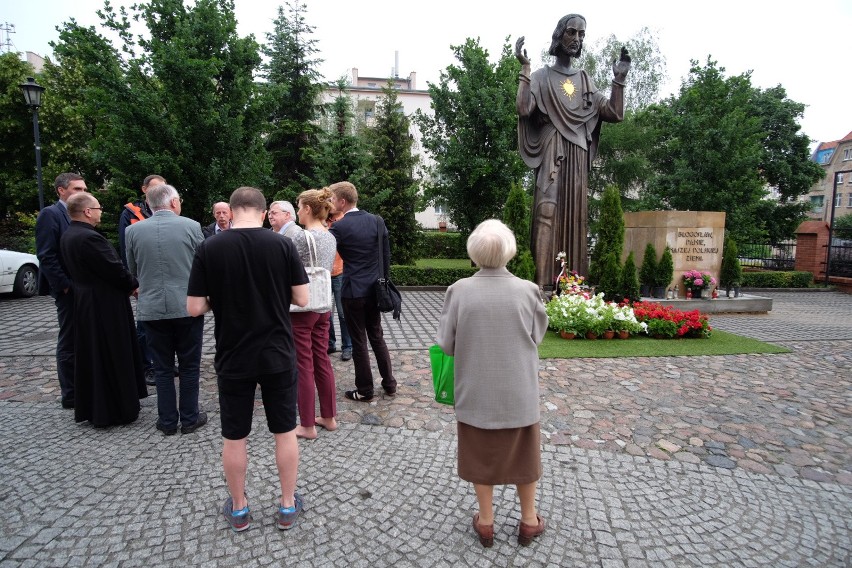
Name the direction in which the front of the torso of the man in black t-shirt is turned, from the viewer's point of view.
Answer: away from the camera

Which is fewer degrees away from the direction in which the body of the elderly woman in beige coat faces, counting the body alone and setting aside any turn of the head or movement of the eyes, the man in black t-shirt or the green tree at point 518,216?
the green tree

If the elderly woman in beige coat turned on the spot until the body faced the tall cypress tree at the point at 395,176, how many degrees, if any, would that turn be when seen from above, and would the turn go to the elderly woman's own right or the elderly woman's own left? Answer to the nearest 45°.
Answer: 0° — they already face it

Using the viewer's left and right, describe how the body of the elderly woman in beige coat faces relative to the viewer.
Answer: facing away from the viewer

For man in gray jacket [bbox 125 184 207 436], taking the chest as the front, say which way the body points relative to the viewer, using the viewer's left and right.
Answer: facing away from the viewer

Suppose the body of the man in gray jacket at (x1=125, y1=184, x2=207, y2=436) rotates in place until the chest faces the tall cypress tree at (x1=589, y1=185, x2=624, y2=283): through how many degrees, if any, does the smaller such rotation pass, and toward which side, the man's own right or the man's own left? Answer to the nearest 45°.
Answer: approximately 90° to the man's own right

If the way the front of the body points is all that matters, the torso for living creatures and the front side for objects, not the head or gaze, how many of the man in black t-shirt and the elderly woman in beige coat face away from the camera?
2

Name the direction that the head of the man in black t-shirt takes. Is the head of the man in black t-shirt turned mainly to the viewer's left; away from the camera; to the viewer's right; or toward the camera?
away from the camera

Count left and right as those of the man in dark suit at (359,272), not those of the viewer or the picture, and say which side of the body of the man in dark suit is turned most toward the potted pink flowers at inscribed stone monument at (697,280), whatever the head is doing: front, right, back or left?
right

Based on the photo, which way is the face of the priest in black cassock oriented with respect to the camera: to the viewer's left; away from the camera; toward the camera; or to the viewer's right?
to the viewer's right
